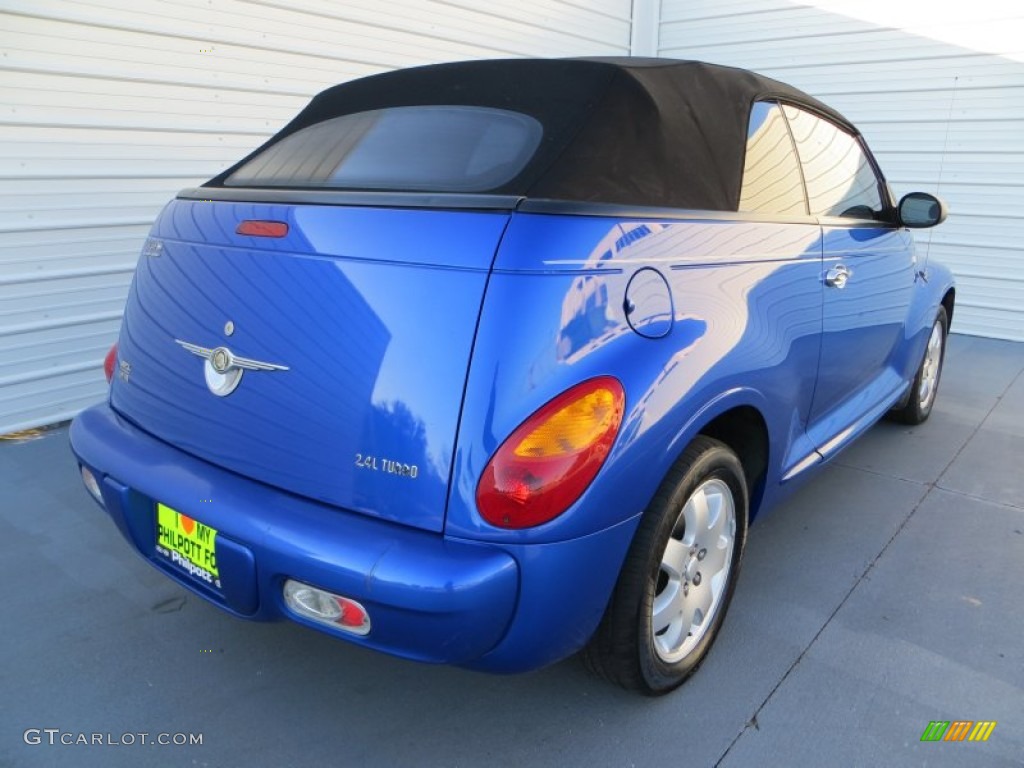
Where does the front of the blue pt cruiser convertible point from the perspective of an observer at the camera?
facing away from the viewer and to the right of the viewer
